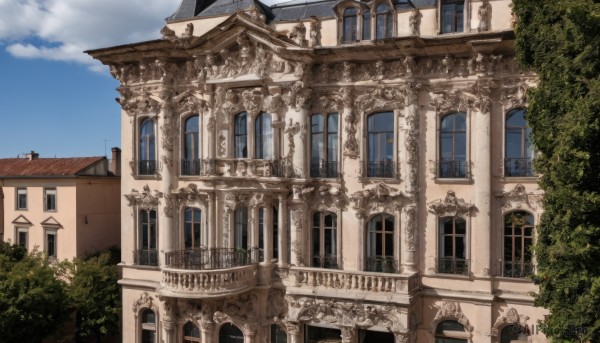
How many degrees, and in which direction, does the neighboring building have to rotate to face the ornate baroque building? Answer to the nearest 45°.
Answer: approximately 90° to its left

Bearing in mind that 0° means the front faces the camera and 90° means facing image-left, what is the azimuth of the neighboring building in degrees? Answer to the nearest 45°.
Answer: approximately 45°

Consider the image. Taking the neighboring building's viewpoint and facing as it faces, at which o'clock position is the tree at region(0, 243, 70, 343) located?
The tree is roughly at 11 o'clock from the neighboring building.

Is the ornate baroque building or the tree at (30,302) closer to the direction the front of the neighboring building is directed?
the tree

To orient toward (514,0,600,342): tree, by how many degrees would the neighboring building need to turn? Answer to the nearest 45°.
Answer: approximately 90° to its left
